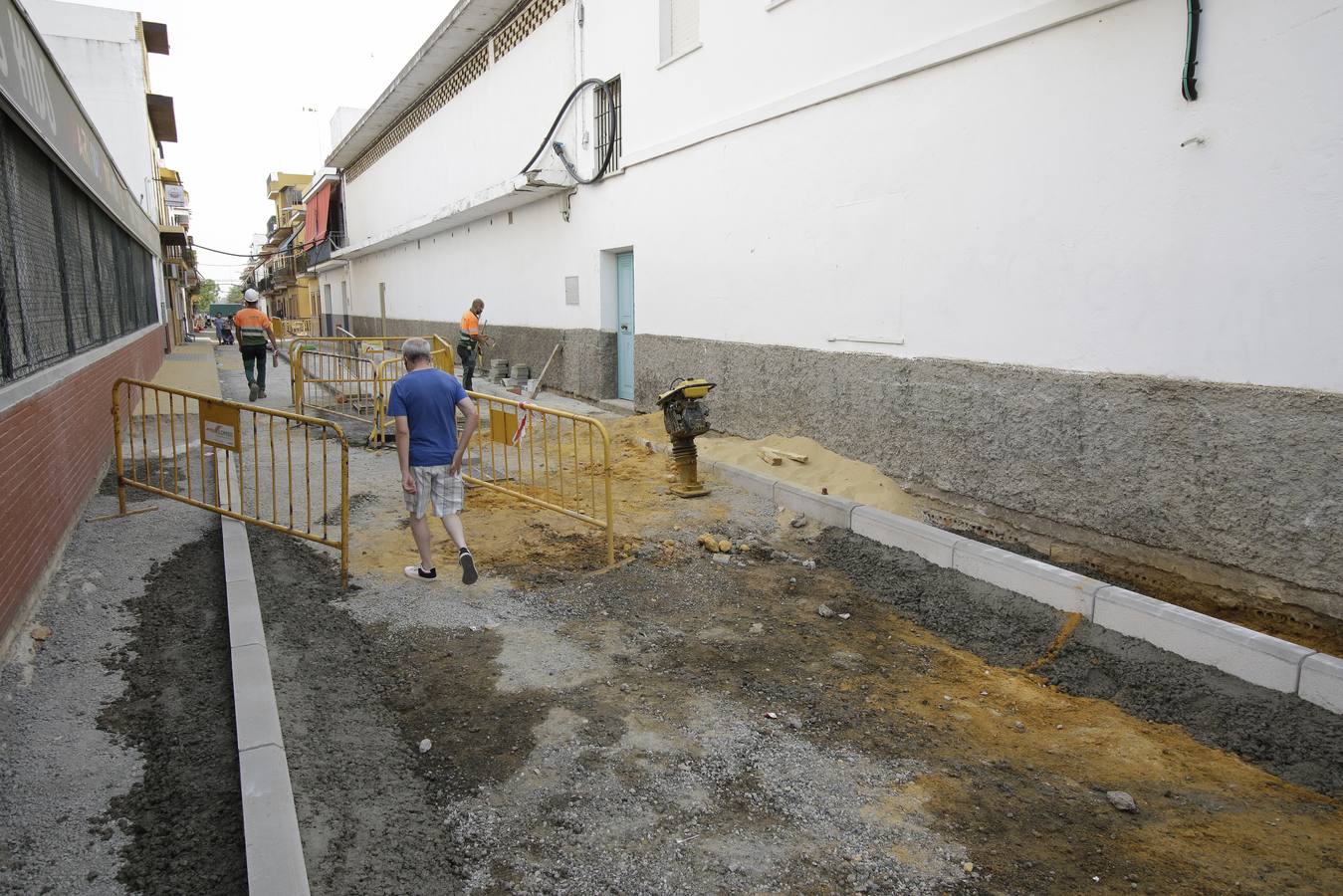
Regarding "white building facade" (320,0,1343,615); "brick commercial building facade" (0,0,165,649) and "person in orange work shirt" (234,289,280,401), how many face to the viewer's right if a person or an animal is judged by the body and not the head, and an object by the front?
1

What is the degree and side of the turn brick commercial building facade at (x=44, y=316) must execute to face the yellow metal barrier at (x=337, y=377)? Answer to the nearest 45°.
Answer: approximately 45° to its left

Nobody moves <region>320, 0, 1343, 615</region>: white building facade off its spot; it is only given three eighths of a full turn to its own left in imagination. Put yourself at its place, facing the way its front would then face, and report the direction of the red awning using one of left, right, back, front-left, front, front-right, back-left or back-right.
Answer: back-left

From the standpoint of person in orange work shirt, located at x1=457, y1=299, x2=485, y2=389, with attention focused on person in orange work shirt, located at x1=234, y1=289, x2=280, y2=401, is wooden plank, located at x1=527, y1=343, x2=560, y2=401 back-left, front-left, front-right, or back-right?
back-left

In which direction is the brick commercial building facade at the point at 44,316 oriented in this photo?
to the viewer's right
